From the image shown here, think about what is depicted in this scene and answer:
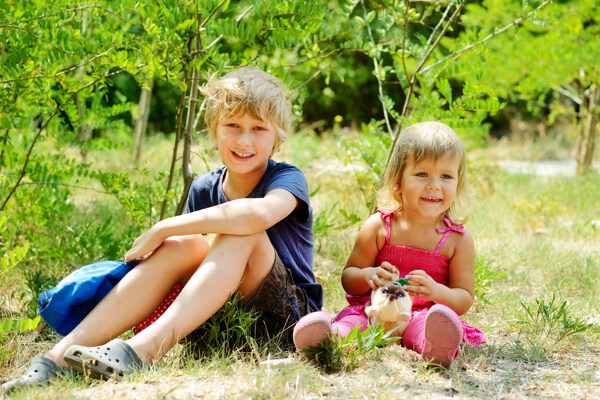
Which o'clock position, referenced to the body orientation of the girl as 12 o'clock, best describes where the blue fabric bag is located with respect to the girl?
The blue fabric bag is roughly at 2 o'clock from the girl.

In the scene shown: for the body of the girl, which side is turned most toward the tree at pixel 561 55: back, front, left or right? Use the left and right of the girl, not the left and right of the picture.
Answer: back

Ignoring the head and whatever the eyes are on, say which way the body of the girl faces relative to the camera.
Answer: toward the camera

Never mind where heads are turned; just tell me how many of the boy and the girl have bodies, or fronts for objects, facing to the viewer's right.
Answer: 0

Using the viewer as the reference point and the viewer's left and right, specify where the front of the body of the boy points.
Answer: facing the viewer and to the left of the viewer

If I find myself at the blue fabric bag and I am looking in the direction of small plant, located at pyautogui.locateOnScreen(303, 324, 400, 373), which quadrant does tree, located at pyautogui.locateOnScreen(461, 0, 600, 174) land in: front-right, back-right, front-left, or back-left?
front-left

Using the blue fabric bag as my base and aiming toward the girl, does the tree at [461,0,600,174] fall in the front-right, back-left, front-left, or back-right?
front-left

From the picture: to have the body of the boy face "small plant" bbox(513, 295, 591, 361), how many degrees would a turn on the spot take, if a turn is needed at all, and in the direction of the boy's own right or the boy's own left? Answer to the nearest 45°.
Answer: approximately 135° to the boy's own left

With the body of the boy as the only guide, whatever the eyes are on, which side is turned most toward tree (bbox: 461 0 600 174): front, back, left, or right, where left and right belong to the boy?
back
